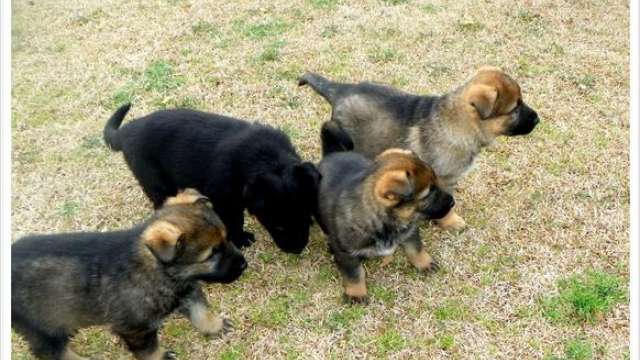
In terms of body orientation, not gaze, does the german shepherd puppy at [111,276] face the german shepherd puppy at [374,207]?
yes

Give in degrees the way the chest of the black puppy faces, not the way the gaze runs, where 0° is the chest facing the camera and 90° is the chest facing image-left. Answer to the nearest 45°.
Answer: approximately 315°

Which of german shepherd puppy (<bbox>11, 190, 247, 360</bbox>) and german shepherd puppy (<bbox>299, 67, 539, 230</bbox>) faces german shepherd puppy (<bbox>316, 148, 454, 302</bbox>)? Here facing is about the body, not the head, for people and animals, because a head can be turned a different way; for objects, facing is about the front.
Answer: german shepherd puppy (<bbox>11, 190, 247, 360</bbox>)

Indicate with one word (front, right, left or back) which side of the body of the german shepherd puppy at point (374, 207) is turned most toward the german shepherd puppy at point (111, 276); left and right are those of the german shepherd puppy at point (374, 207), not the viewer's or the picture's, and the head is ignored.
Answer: right

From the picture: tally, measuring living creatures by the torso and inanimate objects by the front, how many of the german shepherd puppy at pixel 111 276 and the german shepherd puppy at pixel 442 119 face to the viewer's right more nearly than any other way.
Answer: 2

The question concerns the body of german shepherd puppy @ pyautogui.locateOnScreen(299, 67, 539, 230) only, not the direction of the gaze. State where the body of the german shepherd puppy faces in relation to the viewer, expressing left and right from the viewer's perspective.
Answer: facing to the right of the viewer

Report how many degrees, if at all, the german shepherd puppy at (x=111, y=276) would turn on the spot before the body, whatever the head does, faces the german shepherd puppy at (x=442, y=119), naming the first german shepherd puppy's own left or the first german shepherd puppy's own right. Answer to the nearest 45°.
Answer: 0° — it already faces it

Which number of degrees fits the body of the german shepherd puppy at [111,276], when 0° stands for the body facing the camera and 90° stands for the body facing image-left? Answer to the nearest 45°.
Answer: approximately 270°

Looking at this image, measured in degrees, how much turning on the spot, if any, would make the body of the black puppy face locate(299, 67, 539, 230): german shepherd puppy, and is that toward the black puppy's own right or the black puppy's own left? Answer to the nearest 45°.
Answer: approximately 45° to the black puppy's own left
